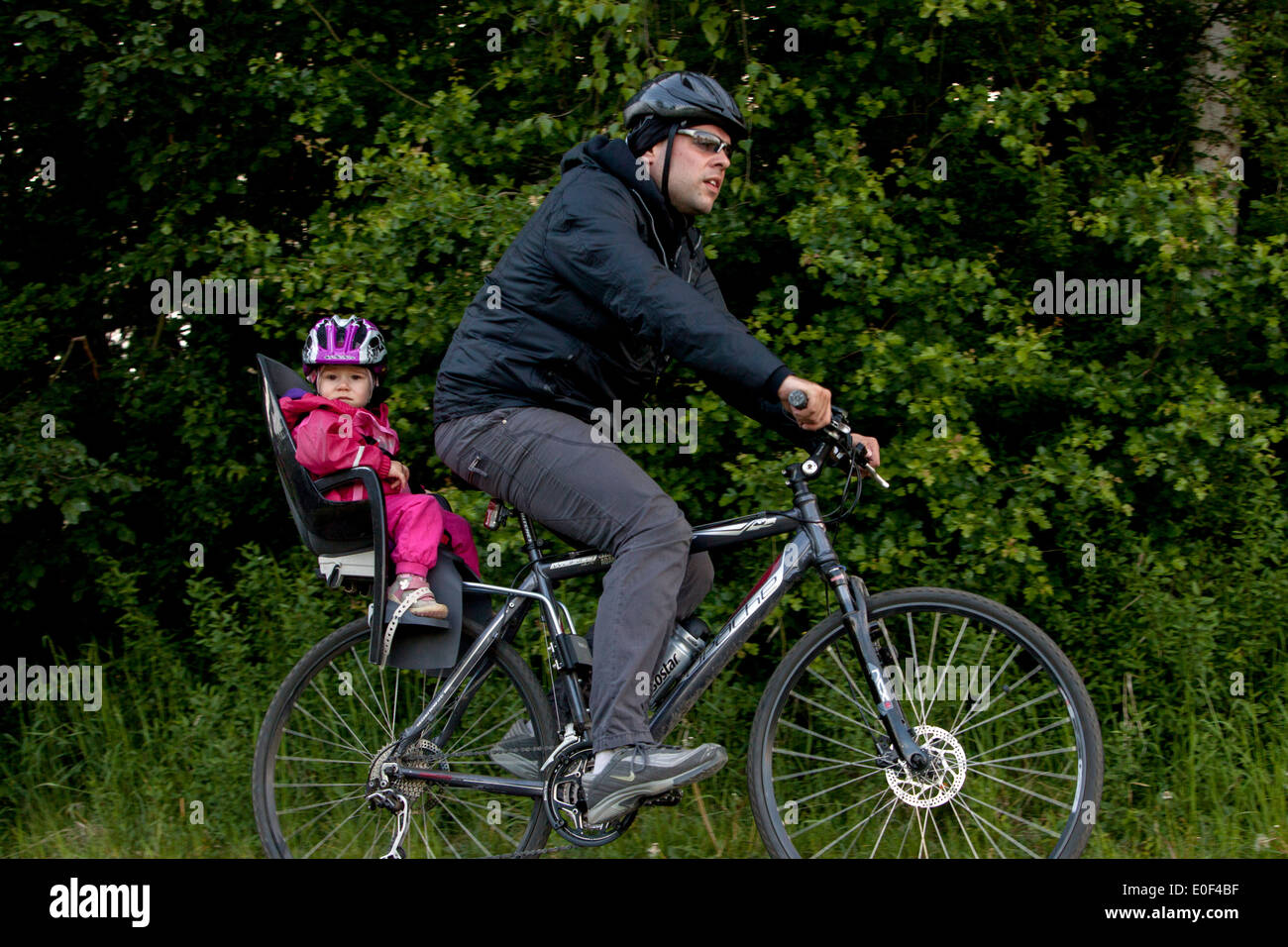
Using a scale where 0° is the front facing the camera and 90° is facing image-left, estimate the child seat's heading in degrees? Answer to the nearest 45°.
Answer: approximately 270°

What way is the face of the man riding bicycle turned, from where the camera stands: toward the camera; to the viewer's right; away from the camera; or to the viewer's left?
to the viewer's right

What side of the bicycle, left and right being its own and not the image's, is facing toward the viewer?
right

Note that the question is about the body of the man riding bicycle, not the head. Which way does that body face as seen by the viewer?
to the viewer's right
